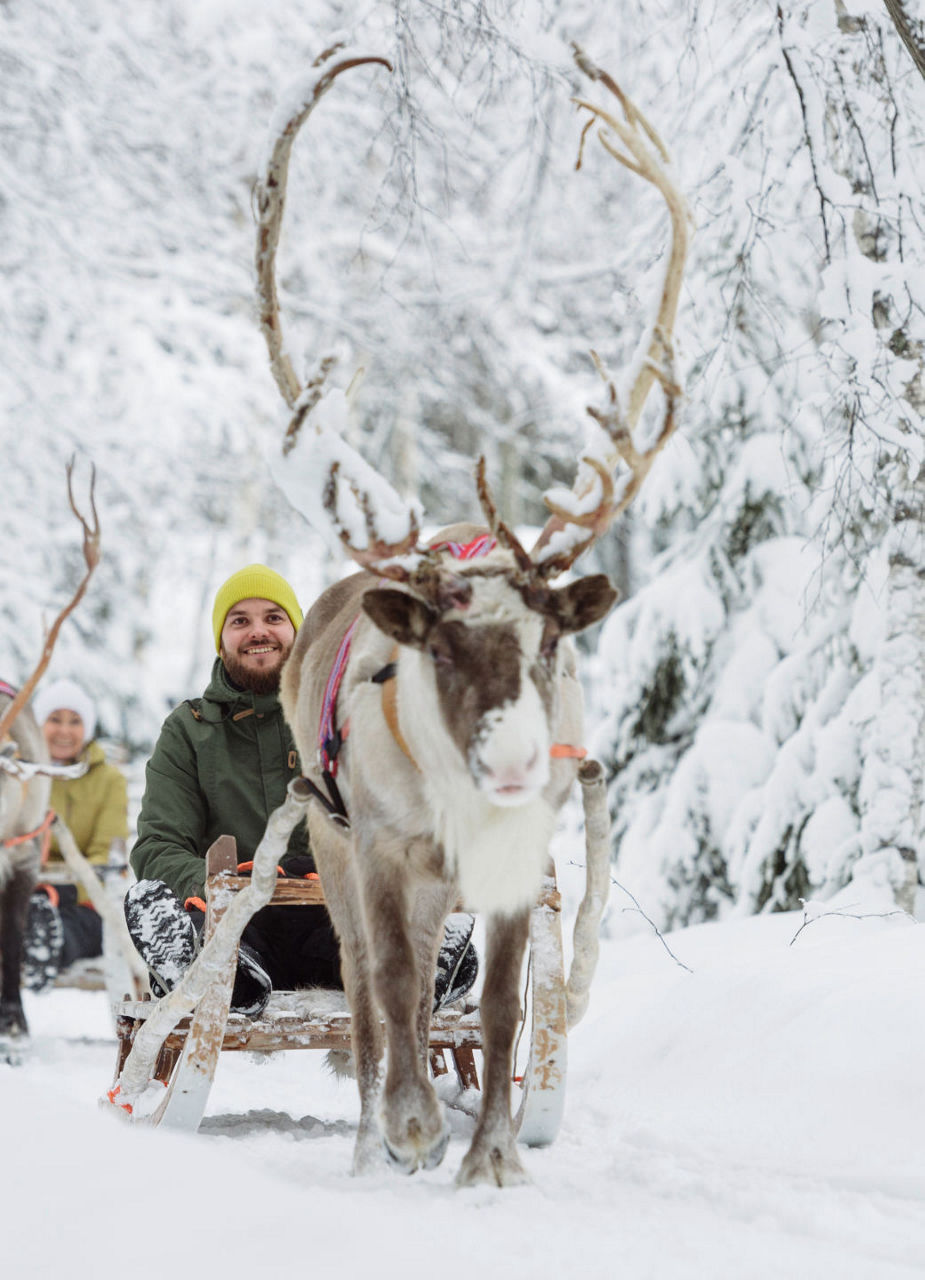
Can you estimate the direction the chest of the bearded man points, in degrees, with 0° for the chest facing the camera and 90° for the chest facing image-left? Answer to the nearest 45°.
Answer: approximately 0°

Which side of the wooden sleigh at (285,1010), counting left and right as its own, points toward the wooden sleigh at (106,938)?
back

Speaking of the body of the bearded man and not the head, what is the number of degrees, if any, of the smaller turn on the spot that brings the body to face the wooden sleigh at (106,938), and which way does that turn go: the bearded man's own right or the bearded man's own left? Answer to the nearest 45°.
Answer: approximately 180°

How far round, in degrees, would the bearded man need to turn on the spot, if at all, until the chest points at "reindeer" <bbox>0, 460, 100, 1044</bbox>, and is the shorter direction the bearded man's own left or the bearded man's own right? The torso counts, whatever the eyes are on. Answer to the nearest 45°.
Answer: approximately 180°

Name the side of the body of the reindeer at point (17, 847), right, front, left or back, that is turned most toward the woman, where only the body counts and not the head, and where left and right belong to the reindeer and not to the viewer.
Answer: back

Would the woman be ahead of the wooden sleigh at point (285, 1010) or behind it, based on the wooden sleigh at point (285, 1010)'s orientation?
behind

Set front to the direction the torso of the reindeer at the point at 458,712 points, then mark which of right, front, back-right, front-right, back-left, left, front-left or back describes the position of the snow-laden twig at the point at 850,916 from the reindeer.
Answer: back-left
